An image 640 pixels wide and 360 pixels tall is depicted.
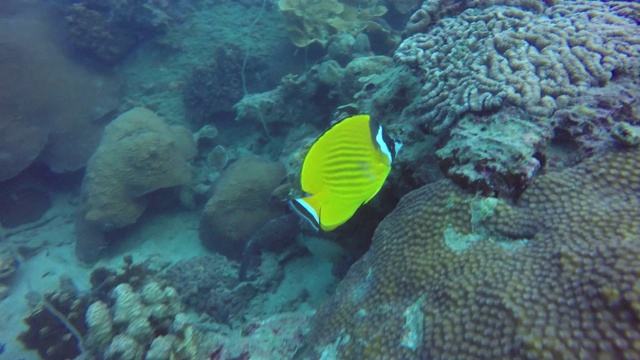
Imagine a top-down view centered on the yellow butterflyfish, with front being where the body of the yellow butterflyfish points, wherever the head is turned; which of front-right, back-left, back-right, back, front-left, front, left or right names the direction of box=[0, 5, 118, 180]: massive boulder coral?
back-left

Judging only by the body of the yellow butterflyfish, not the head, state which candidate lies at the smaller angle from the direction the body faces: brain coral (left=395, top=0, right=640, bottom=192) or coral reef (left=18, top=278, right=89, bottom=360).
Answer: the brain coral

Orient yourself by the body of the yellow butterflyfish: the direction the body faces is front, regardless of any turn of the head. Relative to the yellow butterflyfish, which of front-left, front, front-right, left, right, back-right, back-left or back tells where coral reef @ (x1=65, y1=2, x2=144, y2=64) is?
back-left

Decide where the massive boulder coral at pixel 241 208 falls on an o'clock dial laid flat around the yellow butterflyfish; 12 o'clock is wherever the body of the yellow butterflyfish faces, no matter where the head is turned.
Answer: The massive boulder coral is roughly at 8 o'clock from the yellow butterflyfish.

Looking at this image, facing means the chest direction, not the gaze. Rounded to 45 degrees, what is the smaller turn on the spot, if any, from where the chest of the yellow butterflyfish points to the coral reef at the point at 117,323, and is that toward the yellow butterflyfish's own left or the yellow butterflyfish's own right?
approximately 180°

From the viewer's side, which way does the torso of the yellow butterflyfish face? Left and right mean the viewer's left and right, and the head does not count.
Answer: facing to the right of the viewer

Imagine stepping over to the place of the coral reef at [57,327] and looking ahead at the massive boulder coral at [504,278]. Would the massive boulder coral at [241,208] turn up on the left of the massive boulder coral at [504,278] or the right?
left
